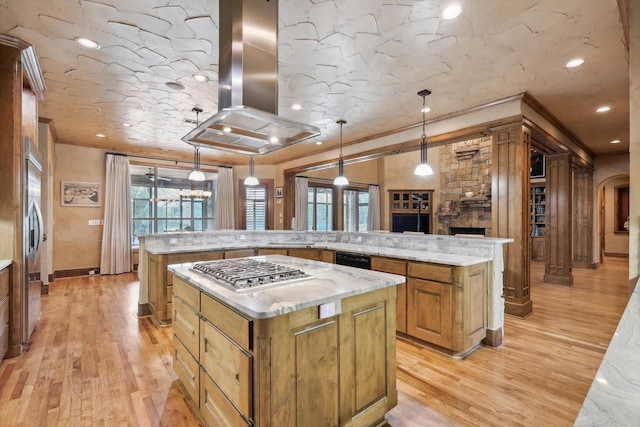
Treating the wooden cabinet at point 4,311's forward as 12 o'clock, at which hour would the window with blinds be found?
The window with blinds is roughly at 11 o'clock from the wooden cabinet.

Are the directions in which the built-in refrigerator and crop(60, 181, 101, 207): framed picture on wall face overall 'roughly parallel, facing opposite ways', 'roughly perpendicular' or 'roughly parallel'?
roughly perpendicular

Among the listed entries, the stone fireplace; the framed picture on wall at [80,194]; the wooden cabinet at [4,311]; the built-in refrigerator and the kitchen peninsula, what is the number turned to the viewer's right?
2

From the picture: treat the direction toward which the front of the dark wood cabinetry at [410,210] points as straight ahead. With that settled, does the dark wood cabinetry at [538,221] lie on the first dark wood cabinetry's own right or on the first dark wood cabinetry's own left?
on the first dark wood cabinetry's own left

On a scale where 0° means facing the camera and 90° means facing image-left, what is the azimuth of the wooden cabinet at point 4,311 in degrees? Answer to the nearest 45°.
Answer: approximately 270°

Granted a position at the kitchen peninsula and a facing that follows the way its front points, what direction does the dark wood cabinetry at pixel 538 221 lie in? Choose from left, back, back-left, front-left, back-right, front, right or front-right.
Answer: back-left

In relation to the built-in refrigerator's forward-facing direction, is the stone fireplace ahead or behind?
ahead

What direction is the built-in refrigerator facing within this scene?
to the viewer's right
